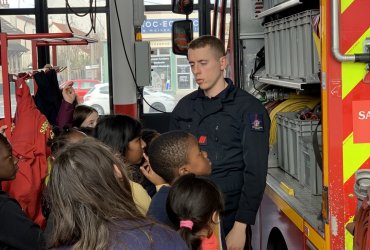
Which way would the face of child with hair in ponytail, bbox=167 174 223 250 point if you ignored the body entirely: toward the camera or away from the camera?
away from the camera

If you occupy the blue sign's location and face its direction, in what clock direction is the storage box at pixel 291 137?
The storage box is roughly at 12 o'clock from the blue sign.

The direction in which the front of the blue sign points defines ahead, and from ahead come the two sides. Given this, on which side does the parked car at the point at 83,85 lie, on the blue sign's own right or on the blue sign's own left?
on the blue sign's own right

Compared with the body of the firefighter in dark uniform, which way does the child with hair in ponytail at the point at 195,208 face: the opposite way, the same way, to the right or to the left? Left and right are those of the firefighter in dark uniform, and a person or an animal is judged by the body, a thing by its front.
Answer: the opposite way

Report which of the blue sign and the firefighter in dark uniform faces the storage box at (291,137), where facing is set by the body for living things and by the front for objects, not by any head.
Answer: the blue sign

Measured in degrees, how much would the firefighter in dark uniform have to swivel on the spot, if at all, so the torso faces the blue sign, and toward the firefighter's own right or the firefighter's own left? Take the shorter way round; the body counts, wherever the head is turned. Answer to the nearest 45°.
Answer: approximately 135° to the firefighter's own right

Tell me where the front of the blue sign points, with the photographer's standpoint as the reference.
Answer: facing the viewer

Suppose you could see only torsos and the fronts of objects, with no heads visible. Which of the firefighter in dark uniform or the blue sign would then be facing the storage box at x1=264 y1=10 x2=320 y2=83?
the blue sign

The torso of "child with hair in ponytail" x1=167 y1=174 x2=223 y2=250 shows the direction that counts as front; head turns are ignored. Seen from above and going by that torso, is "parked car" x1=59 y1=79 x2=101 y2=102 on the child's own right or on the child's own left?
on the child's own left

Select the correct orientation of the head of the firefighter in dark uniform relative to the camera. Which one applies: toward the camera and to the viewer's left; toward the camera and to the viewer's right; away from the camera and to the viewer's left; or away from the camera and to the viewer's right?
toward the camera and to the viewer's left

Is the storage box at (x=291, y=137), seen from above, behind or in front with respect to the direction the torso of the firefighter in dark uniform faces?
behind

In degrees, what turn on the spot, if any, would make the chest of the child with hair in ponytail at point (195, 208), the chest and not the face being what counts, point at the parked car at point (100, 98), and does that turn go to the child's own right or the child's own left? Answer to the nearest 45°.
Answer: approximately 45° to the child's own left

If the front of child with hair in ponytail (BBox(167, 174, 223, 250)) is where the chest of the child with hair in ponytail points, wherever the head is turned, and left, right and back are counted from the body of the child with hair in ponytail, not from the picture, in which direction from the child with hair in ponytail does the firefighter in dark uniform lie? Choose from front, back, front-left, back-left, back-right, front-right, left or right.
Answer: front-left

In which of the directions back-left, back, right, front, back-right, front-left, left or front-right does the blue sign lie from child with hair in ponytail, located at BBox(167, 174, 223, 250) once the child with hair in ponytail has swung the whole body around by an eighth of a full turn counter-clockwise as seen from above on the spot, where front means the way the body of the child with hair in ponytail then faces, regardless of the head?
front

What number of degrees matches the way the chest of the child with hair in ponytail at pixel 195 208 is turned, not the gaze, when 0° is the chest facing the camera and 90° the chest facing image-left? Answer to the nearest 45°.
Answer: approximately 225°

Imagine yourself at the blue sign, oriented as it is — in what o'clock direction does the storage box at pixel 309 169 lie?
The storage box is roughly at 12 o'clock from the blue sign.

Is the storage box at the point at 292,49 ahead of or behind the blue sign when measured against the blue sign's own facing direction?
ahead

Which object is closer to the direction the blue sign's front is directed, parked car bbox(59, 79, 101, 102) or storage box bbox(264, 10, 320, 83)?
the storage box
